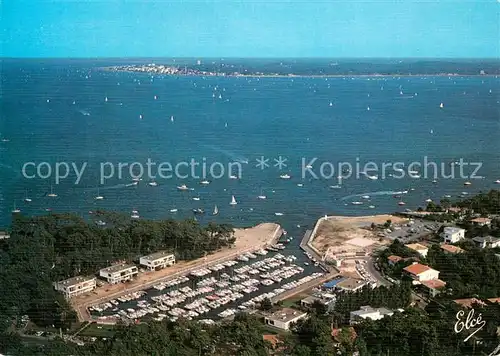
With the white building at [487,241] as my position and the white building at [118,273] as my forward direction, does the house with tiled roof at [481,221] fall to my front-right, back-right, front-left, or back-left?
back-right

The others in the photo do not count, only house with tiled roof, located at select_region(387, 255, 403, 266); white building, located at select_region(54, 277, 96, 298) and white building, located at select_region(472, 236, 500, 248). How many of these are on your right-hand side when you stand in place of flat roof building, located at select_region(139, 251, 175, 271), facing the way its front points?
1

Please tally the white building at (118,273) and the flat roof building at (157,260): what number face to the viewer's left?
0

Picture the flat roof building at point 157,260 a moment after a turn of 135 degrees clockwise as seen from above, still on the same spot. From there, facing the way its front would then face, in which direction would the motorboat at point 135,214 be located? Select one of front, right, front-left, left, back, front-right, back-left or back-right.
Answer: right

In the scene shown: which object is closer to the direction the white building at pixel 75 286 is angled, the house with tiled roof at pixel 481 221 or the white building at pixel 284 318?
the white building

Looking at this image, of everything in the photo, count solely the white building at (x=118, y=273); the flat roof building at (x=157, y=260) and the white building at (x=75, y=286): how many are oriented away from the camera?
0

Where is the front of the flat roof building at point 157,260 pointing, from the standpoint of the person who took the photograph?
facing the viewer and to the right of the viewer

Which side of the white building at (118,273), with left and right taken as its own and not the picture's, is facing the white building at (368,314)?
front

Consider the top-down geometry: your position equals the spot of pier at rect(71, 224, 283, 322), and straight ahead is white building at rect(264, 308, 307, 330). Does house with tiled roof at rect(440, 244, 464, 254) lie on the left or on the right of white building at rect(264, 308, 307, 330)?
left

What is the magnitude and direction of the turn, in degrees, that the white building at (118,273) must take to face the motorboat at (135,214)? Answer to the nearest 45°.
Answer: approximately 135° to its left

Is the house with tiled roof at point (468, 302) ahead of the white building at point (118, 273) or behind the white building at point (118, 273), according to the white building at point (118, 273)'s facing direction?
ahead

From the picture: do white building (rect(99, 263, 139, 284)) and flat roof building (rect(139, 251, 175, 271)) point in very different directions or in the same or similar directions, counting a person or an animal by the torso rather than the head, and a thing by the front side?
same or similar directions
